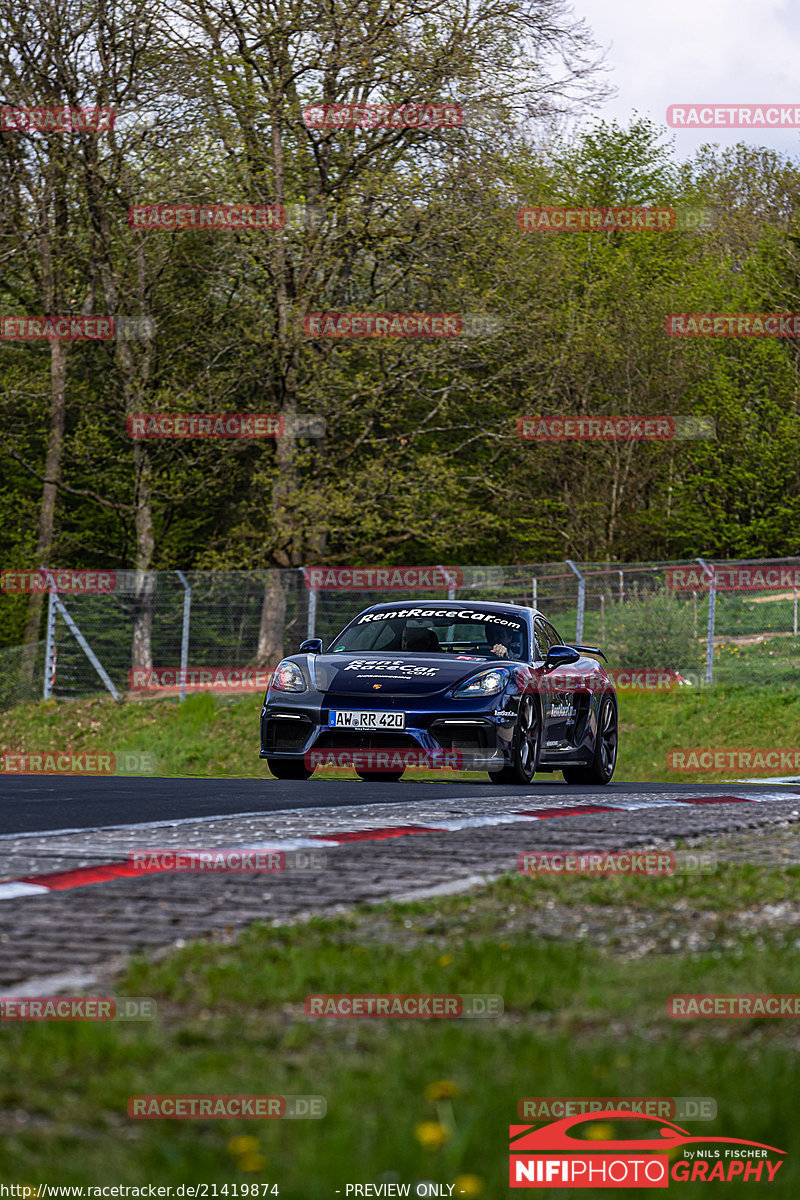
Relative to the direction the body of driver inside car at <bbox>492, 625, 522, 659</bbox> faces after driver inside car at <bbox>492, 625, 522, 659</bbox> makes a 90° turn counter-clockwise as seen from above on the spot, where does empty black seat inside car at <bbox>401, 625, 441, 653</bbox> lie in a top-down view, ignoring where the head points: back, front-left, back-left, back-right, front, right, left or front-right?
back-right

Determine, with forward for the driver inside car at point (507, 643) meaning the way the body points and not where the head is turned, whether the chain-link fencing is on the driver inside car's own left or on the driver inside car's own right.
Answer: on the driver inside car's own right

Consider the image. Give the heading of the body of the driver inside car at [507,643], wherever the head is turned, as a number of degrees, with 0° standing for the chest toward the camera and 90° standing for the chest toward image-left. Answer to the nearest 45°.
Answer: approximately 45°

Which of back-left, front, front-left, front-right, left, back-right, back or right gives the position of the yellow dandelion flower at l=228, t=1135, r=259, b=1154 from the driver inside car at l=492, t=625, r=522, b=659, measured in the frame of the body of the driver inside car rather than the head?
front-left
